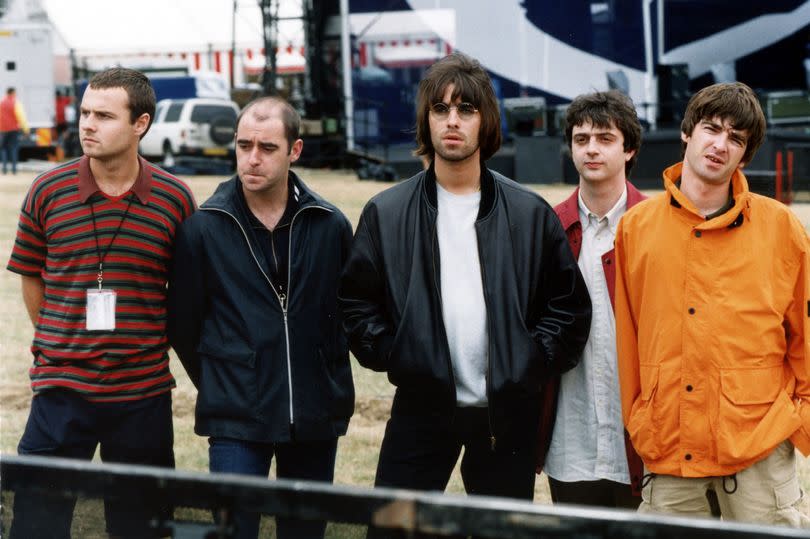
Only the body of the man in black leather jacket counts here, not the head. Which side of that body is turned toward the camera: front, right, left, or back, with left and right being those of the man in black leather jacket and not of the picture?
front

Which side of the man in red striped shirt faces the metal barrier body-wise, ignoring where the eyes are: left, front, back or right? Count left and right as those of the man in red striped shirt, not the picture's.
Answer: front

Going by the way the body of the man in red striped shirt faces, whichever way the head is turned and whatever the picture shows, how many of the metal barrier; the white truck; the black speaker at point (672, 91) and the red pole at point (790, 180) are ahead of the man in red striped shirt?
1

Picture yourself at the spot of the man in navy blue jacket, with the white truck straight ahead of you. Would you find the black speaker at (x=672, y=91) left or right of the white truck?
right

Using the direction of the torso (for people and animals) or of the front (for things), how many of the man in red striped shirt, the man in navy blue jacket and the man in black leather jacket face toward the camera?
3

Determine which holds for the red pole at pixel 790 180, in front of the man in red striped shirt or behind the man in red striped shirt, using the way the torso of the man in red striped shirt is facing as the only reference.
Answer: behind

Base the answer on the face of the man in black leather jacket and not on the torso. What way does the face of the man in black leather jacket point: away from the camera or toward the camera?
toward the camera

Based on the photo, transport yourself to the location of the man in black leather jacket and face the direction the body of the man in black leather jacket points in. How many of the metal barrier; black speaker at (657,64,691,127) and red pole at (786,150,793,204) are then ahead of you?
1

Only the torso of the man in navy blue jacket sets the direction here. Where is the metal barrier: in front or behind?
in front

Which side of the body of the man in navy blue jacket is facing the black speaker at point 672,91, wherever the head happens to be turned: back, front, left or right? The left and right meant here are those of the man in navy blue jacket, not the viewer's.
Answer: back

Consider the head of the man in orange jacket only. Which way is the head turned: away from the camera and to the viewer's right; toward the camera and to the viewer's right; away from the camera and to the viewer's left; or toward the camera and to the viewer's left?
toward the camera and to the viewer's left

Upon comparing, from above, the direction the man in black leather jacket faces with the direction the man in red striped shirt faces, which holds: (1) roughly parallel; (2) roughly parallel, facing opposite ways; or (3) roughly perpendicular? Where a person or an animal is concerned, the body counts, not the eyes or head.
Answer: roughly parallel

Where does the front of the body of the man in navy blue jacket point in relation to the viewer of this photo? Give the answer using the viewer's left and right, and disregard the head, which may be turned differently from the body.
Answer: facing the viewer

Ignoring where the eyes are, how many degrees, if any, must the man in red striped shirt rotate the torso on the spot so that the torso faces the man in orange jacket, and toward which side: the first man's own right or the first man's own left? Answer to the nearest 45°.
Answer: approximately 45° to the first man's own left

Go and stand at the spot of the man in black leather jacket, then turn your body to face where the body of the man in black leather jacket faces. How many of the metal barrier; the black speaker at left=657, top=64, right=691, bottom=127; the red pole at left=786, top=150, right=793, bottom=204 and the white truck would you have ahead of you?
1
